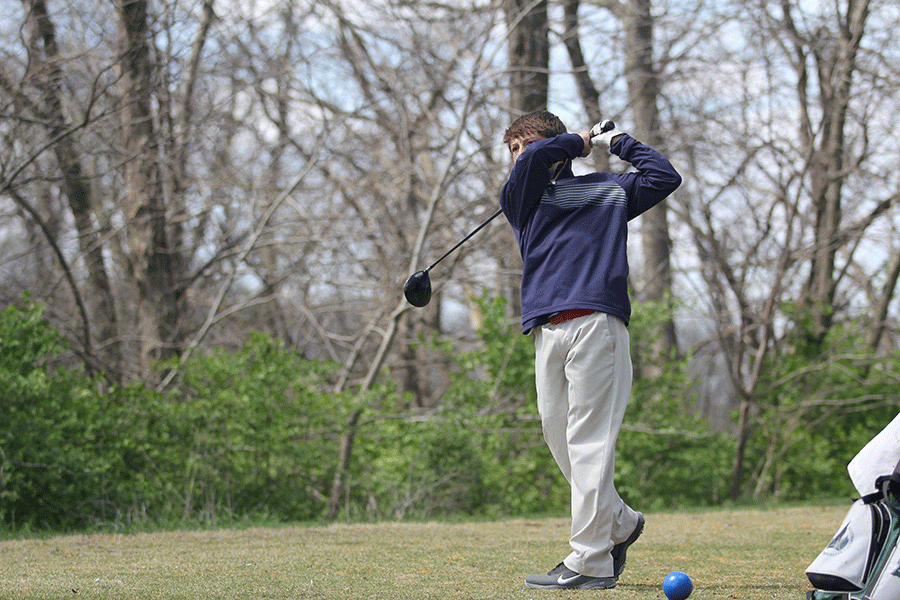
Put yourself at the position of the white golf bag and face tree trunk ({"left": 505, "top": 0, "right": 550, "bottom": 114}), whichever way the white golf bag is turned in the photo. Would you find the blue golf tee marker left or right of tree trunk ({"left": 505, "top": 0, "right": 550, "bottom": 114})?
left

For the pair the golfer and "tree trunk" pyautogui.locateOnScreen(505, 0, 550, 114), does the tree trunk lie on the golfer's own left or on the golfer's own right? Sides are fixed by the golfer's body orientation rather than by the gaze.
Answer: on the golfer's own right

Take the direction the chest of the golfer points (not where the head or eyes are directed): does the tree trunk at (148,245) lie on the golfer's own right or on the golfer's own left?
on the golfer's own right
